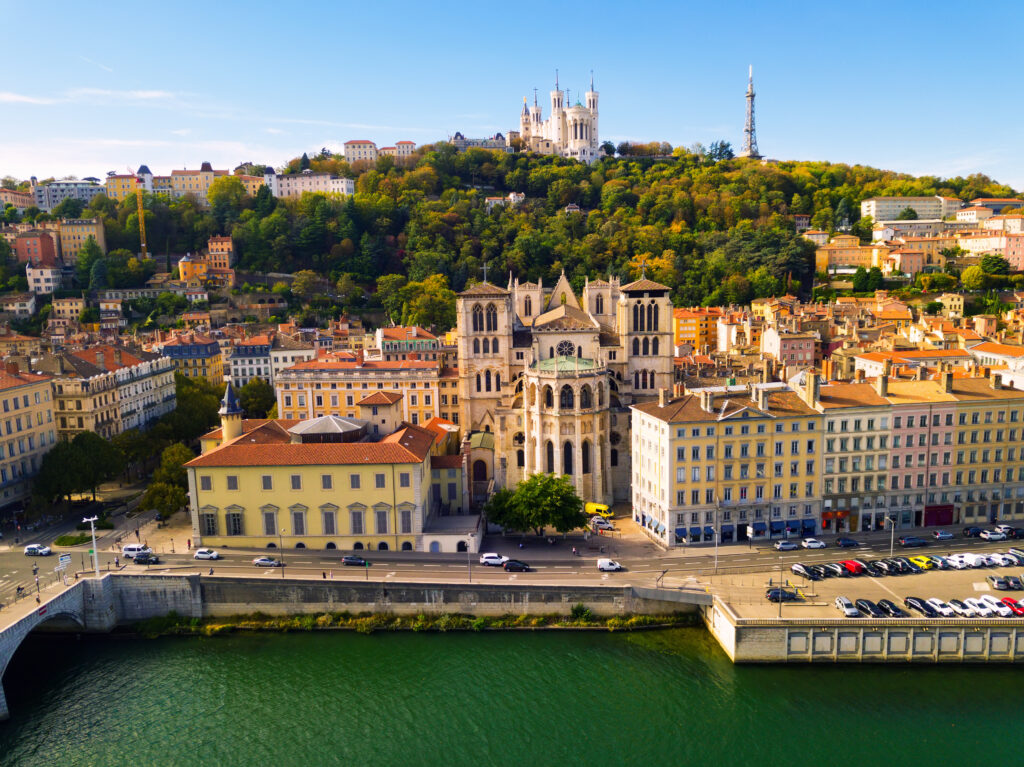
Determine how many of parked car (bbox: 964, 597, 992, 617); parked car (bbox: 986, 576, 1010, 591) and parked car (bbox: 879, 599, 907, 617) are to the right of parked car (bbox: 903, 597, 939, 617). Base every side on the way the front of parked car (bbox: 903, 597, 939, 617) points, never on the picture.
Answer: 1

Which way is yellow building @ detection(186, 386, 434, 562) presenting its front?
toward the camera

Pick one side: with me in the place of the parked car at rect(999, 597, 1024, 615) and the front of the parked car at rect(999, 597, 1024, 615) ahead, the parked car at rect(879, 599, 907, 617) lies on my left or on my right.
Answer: on my right

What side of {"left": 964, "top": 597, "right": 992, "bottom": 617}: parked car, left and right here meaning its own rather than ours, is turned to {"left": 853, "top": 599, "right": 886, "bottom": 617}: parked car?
right

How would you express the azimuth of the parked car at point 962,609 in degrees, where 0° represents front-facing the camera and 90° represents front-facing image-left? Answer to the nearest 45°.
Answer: approximately 315°

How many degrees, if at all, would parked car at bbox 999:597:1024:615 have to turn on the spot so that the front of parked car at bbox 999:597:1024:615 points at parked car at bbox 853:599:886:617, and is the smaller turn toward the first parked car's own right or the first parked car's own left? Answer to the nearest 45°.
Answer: approximately 90° to the first parked car's own right

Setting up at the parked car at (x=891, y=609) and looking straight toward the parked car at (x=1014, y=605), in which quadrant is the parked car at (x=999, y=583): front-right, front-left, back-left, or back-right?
front-left

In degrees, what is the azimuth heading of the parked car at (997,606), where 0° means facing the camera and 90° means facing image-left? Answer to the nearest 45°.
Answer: approximately 315°

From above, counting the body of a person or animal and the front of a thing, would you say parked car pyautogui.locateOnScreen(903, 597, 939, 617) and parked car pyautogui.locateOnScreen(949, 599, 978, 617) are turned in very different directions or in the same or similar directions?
same or similar directions

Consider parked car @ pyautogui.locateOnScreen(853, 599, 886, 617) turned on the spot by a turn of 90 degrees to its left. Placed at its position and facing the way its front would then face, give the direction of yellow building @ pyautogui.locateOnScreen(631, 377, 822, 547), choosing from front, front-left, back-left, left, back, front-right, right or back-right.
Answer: left

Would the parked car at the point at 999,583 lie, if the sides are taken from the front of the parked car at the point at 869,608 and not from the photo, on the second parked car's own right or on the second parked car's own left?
on the second parked car's own left

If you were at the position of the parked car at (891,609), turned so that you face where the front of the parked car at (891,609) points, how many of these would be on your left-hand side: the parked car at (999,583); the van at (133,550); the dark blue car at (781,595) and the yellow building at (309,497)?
1

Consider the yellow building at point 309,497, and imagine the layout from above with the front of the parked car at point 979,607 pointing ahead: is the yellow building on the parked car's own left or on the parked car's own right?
on the parked car's own right

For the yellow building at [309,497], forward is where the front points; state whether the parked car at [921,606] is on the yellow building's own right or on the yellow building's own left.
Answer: on the yellow building's own left

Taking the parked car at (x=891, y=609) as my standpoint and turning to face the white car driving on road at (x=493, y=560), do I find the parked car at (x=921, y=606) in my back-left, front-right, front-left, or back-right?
back-right

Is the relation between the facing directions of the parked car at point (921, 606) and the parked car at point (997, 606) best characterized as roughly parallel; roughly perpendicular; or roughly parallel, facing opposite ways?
roughly parallel

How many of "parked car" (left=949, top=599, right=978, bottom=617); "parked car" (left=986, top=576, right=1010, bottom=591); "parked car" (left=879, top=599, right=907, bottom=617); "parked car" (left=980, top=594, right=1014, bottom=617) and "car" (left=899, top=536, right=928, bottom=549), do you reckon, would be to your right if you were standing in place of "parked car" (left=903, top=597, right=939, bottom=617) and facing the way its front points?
1

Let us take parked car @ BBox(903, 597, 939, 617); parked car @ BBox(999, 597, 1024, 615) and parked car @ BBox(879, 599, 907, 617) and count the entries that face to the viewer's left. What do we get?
0

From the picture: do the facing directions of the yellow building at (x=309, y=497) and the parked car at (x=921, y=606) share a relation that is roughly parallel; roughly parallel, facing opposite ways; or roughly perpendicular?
roughly parallel
